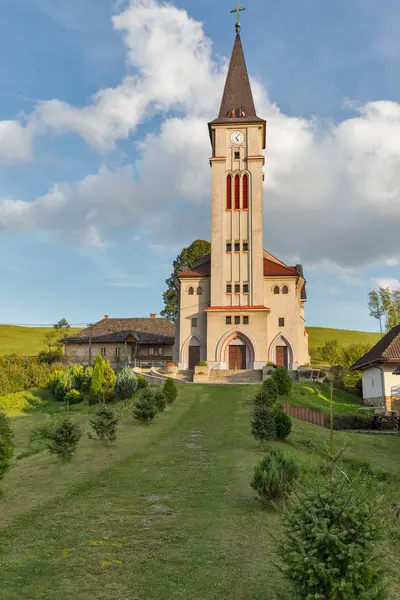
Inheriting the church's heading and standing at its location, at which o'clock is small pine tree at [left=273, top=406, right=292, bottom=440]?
The small pine tree is roughly at 12 o'clock from the church.

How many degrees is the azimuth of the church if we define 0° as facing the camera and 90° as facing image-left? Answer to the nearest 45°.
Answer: approximately 0°

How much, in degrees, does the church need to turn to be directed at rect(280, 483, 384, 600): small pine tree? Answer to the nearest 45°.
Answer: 0° — it already faces it

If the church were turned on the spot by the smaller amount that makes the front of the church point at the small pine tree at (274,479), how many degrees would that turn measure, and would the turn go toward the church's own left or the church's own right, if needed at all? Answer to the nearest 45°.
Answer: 0° — it already faces it

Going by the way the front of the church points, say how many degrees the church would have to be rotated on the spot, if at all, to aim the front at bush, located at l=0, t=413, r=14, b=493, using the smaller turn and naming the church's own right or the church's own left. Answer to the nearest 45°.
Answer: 0° — it already faces it

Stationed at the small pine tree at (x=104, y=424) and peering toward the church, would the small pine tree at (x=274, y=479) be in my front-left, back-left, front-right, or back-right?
back-right

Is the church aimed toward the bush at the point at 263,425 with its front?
yes
